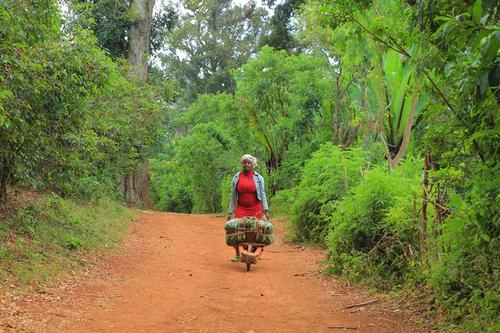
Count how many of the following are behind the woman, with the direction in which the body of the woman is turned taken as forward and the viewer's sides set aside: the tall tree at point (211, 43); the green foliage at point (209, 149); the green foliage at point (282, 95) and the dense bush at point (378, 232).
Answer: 3

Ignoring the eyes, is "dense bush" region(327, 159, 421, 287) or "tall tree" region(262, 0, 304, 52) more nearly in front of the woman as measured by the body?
the dense bush

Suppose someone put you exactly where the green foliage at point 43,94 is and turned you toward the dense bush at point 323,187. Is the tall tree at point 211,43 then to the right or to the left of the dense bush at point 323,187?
left

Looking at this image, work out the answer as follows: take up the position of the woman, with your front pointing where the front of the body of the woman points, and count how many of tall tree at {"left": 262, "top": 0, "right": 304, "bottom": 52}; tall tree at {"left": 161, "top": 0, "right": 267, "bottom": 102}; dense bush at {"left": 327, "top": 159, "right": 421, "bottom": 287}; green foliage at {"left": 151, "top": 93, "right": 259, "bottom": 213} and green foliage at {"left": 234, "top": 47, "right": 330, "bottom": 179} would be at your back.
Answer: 4

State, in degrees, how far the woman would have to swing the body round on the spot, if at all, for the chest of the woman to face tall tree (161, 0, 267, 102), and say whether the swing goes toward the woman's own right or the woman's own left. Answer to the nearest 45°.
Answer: approximately 180°

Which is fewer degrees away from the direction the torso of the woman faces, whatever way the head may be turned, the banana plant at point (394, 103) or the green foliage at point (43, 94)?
the green foliage

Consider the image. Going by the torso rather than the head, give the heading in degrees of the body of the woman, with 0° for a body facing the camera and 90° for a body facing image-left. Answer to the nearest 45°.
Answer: approximately 0°

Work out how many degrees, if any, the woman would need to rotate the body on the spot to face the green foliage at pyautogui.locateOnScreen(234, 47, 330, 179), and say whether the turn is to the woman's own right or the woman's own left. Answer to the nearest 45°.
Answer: approximately 180°

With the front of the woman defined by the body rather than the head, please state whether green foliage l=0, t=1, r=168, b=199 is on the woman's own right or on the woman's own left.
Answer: on the woman's own right

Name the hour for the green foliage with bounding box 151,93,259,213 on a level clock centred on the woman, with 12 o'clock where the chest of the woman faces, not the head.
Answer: The green foliage is roughly at 6 o'clock from the woman.

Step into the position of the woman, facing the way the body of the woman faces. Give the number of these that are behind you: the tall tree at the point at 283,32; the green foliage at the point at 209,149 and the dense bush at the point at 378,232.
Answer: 2

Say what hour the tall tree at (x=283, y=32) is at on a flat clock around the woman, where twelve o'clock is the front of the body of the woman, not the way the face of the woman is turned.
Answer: The tall tree is roughly at 6 o'clock from the woman.

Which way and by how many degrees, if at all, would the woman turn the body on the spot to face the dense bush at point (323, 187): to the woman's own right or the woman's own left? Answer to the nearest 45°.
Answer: approximately 135° to the woman's own left
